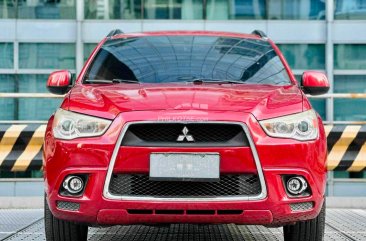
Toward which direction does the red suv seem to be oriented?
toward the camera

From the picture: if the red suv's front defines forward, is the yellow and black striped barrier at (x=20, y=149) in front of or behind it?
behind
